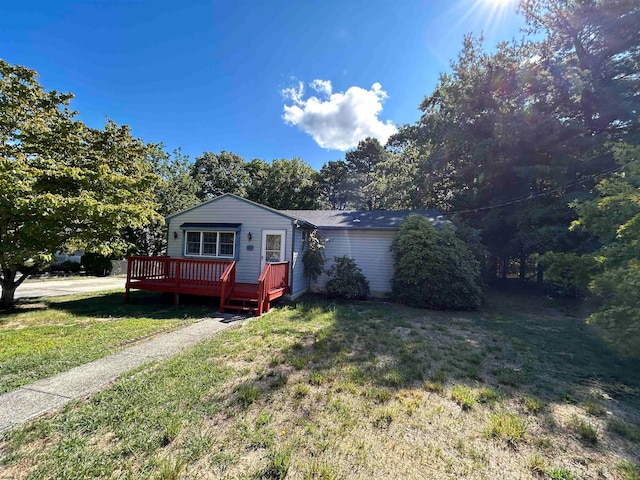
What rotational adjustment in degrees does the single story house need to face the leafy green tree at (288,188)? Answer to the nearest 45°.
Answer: approximately 180°

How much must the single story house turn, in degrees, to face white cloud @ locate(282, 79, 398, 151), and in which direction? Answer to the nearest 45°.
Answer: approximately 135° to its left

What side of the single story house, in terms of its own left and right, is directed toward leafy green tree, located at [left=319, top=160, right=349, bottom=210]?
back

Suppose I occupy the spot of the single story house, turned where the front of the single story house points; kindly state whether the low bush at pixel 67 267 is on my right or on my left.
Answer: on my right

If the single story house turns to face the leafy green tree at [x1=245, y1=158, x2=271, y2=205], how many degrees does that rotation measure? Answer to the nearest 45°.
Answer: approximately 180°

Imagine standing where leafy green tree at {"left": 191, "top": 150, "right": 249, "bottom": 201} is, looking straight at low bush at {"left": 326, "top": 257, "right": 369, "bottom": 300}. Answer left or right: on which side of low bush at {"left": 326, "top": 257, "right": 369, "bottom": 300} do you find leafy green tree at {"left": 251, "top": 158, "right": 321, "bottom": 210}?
left

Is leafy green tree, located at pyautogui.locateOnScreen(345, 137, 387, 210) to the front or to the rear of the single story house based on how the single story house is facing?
to the rear

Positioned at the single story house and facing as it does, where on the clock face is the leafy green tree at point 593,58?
The leafy green tree is roughly at 9 o'clock from the single story house.

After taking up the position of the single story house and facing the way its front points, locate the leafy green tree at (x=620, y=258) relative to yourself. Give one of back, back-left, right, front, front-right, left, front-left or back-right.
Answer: front-left

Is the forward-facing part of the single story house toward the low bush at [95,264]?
no

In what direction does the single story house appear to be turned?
toward the camera

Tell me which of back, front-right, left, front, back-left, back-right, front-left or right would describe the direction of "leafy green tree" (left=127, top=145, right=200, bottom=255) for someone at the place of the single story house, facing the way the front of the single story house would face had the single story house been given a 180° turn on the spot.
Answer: front-left
